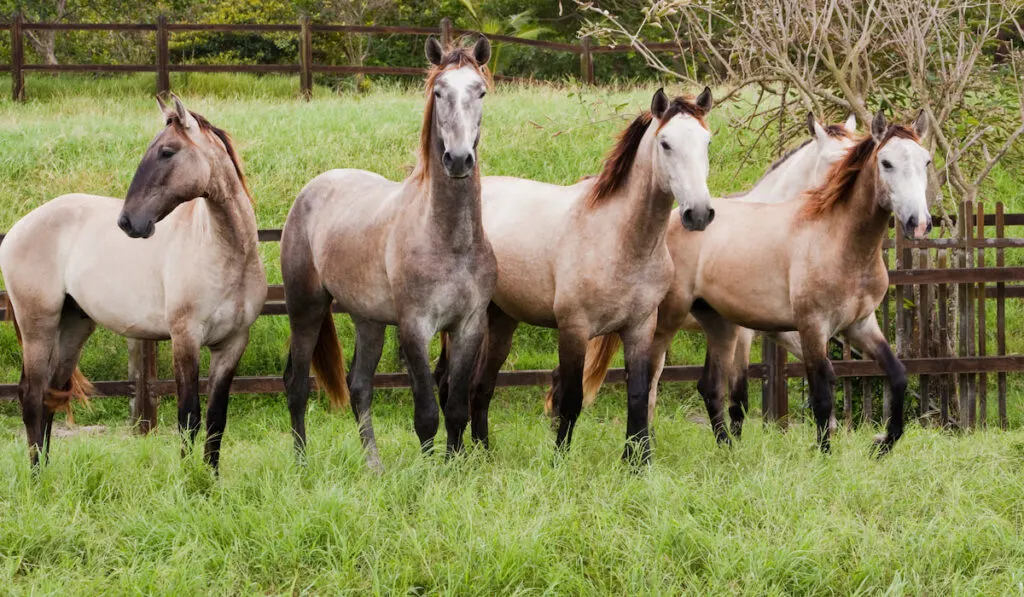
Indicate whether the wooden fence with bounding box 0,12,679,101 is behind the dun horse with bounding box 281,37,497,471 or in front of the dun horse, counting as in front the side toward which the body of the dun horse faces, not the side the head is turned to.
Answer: behind

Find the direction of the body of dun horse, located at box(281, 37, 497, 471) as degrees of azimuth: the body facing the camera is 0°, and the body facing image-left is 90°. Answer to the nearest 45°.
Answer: approximately 315°

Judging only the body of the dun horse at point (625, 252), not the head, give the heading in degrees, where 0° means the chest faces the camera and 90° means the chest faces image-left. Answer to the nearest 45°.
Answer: approximately 315°
